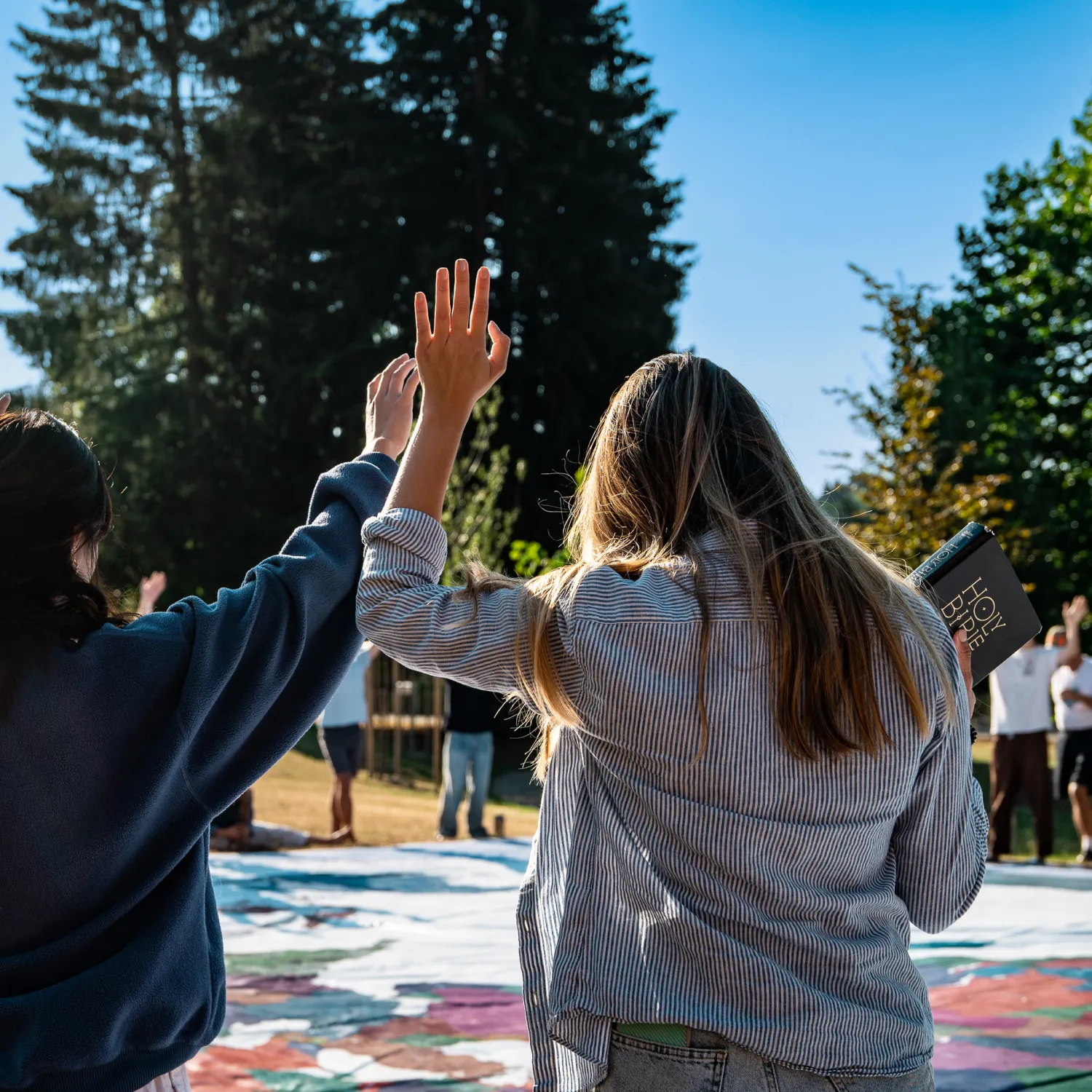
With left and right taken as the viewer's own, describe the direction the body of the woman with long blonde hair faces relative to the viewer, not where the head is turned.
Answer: facing away from the viewer

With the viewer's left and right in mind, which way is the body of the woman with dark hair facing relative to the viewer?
facing away from the viewer and to the right of the viewer

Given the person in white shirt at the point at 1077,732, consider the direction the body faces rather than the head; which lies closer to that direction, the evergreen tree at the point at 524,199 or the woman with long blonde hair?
the woman with long blonde hair

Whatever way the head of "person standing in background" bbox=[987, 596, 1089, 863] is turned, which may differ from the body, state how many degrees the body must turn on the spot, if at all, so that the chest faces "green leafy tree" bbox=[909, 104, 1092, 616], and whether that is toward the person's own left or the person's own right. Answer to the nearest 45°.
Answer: approximately 180°

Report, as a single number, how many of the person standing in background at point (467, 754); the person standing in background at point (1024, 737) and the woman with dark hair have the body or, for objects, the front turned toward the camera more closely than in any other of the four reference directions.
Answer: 2

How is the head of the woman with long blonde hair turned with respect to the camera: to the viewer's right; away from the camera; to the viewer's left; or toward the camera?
away from the camera

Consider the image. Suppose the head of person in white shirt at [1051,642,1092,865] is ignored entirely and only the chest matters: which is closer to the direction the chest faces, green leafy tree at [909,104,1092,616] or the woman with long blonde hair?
the woman with long blonde hair

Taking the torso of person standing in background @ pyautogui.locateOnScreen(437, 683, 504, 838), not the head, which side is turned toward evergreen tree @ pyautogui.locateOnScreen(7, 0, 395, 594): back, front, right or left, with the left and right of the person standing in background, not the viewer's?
back

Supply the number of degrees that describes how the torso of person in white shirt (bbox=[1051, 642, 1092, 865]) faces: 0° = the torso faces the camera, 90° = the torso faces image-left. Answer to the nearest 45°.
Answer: approximately 45°
